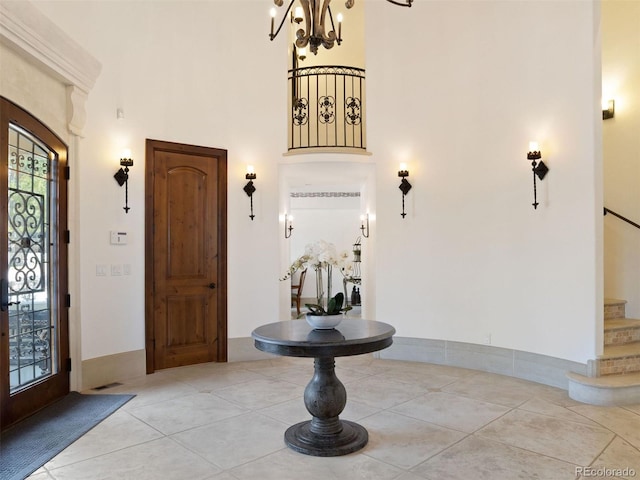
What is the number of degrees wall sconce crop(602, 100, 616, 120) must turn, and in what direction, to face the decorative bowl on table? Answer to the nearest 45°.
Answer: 0° — it already faces it

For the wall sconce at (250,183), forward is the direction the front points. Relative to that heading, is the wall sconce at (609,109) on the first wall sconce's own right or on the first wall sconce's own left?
on the first wall sconce's own left

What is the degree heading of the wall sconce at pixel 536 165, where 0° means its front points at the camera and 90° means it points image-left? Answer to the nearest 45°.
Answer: approximately 45°

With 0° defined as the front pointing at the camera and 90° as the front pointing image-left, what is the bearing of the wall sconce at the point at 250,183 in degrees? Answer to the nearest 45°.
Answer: approximately 0°

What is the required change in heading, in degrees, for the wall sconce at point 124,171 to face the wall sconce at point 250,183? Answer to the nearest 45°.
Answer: approximately 45° to its left

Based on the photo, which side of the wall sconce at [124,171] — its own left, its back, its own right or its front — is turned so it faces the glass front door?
right

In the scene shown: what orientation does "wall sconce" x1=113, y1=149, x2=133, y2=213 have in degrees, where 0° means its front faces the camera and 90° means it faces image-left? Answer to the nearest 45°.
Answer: approximately 315°

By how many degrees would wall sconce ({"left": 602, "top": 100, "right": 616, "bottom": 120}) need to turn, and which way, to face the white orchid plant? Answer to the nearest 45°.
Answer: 0° — it already faces it

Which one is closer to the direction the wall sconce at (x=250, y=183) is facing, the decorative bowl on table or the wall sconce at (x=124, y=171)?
the decorative bowl on table
